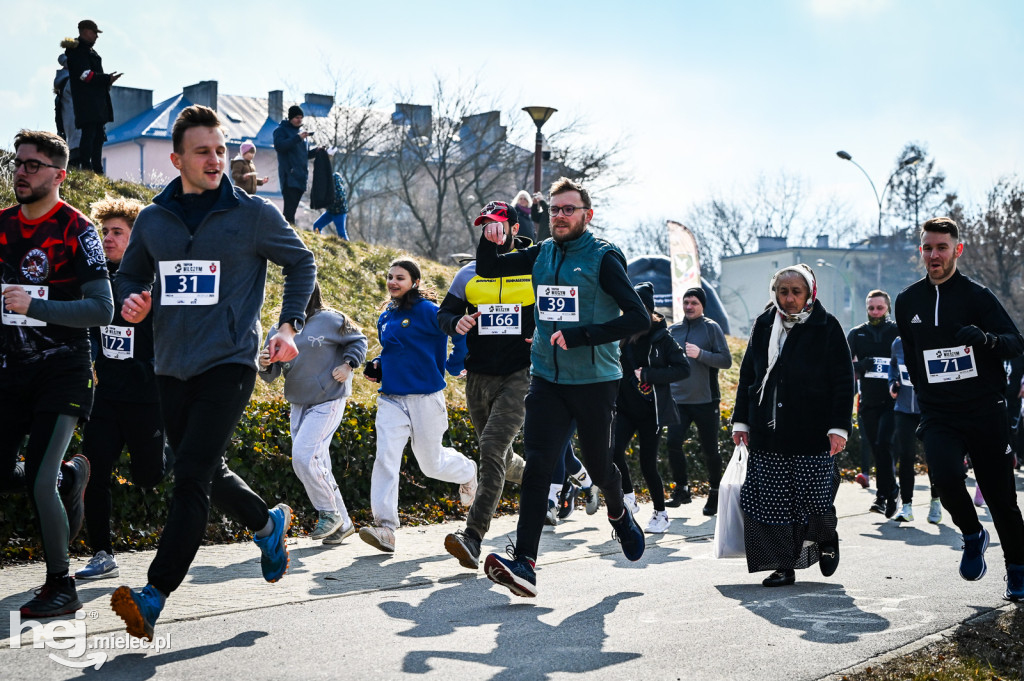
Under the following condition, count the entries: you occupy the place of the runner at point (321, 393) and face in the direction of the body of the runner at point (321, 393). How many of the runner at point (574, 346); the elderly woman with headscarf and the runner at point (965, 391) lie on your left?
3

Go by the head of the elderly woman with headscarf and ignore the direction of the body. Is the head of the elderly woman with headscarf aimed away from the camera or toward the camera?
toward the camera

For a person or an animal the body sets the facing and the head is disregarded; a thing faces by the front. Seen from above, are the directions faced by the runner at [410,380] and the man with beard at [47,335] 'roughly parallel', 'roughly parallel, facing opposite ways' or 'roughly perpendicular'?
roughly parallel

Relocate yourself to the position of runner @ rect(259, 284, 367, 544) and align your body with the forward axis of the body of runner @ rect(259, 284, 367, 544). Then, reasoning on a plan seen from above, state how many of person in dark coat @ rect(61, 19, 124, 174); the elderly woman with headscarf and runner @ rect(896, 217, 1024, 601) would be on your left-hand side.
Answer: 2

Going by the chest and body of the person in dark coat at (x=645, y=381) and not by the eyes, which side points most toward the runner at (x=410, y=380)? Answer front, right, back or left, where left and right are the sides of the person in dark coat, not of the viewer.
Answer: front

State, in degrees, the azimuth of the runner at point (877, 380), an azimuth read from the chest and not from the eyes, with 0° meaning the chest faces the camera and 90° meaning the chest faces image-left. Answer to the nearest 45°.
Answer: approximately 0°

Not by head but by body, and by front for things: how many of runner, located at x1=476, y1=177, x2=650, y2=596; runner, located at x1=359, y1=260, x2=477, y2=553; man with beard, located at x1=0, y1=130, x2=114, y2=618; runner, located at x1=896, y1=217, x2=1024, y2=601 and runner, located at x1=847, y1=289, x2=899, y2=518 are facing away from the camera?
0

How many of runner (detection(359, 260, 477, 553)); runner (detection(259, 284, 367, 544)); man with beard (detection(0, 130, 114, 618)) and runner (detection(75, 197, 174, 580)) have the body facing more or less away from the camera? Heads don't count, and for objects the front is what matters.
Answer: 0

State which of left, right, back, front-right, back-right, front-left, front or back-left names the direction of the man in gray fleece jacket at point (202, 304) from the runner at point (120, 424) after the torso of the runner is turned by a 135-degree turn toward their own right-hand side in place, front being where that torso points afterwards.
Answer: back

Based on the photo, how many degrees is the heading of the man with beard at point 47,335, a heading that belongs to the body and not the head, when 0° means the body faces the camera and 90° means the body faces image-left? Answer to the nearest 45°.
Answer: approximately 45°

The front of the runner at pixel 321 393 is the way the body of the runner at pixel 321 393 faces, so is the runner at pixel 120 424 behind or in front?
in front

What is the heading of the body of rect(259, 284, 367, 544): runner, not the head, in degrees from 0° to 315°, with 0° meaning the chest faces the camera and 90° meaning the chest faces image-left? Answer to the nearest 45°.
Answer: approximately 45°

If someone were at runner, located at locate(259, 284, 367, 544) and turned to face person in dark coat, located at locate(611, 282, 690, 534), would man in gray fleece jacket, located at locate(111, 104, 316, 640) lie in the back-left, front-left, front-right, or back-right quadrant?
back-right

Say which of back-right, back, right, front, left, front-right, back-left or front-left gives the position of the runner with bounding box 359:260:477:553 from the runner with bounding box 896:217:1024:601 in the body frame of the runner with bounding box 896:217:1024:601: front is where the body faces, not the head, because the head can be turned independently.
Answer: front-right

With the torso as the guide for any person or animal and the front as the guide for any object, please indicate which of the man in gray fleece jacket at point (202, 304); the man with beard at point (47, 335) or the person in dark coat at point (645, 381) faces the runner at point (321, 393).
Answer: the person in dark coat
